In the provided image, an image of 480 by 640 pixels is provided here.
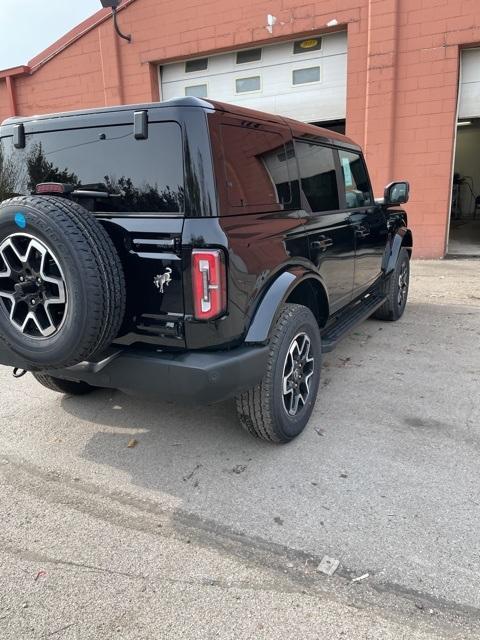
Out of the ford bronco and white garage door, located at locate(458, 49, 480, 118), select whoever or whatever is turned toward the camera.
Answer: the white garage door

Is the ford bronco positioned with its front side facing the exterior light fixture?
no

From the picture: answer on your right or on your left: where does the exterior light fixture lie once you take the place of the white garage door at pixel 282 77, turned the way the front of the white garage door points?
on your right

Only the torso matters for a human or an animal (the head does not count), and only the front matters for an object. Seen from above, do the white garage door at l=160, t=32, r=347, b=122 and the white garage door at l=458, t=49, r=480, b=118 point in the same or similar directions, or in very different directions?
same or similar directions

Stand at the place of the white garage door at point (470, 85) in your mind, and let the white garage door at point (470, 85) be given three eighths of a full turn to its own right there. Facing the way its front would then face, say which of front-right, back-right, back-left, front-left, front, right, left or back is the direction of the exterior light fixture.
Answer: front-left

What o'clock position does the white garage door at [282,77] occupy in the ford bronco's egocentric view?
The white garage door is roughly at 11 o'clock from the ford bronco.

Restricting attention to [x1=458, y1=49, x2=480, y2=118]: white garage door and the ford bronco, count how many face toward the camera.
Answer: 1

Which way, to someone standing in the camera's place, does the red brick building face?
facing the viewer and to the left of the viewer

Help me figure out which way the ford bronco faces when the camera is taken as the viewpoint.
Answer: facing away from the viewer and to the right of the viewer

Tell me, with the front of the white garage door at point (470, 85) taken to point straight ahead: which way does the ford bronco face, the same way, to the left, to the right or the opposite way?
the opposite way

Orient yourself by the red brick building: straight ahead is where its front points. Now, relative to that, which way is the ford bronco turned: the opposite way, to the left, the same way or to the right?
the opposite way

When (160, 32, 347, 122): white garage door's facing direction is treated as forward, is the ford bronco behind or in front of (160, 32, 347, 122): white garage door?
in front

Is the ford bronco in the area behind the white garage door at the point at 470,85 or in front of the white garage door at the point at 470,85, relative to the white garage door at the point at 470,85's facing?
in front

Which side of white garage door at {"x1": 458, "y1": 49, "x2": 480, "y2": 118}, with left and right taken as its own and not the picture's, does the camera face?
front

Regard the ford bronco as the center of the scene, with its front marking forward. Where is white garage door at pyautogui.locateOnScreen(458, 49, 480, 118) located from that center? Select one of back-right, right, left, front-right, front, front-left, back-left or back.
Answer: front

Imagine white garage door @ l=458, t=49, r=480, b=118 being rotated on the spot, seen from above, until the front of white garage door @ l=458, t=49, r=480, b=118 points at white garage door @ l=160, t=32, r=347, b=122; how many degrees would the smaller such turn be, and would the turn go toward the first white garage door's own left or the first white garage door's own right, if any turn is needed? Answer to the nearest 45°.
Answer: approximately 90° to the first white garage door's own right
